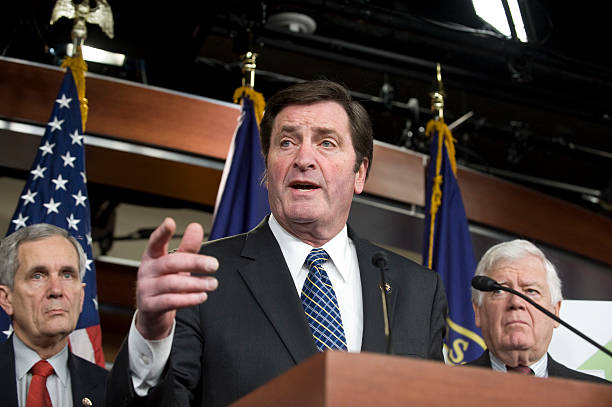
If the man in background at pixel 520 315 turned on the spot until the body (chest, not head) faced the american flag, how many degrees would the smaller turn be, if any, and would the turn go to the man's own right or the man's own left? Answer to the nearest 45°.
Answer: approximately 90° to the man's own right

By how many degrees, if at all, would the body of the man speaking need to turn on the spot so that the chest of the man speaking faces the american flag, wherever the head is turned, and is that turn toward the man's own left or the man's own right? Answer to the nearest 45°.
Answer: approximately 135° to the man's own right

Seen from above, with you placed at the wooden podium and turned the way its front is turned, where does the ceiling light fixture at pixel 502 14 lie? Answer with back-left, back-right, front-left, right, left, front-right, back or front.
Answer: back-left

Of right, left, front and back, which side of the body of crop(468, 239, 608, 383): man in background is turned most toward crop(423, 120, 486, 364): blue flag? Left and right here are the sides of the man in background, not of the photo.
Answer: back

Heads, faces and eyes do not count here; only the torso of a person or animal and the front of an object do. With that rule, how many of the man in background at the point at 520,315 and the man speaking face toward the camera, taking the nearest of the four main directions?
2

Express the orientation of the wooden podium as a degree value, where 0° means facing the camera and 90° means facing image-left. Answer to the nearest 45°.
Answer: approximately 315°

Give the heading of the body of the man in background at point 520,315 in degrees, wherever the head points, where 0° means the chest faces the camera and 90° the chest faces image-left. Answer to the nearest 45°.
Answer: approximately 0°

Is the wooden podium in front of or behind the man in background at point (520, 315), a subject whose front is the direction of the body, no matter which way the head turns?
in front

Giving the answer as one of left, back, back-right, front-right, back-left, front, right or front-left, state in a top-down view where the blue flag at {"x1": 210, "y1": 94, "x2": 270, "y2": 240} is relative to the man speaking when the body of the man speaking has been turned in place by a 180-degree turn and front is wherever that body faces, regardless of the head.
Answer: front
